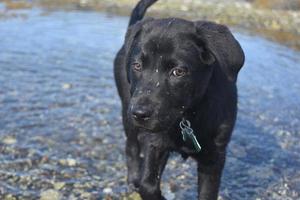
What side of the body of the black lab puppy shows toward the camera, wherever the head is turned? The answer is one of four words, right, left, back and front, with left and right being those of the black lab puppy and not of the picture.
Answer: front

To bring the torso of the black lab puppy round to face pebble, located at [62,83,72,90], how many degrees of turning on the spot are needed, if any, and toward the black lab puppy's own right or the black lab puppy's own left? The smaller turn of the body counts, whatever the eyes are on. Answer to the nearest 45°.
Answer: approximately 135° to the black lab puppy's own right

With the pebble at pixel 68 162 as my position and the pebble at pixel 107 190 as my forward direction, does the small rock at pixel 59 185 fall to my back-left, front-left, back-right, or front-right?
front-right

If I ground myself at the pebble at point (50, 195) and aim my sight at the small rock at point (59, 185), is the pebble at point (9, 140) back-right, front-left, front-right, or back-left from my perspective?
front-left

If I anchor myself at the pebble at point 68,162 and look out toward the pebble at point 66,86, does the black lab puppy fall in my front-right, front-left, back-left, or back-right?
back-right

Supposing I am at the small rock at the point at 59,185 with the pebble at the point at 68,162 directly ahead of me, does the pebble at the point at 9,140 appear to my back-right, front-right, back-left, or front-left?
front-left

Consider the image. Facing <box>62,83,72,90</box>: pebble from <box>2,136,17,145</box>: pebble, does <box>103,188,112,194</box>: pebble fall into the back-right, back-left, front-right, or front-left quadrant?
back-right

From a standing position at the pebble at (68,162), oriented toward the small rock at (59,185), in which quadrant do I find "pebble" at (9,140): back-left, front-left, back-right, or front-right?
back-right

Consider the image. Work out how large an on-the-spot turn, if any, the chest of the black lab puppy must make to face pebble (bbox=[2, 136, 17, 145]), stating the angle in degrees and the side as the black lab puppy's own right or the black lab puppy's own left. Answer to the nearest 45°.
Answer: approximately 135° to the black lab puppy's own right

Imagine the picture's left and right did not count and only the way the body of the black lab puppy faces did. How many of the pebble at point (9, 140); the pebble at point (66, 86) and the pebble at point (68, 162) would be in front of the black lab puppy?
0

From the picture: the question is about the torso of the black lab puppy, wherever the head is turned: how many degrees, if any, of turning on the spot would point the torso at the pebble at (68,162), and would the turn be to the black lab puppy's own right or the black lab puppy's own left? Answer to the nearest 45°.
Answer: approximately 135° to the black lab puppy's own right
